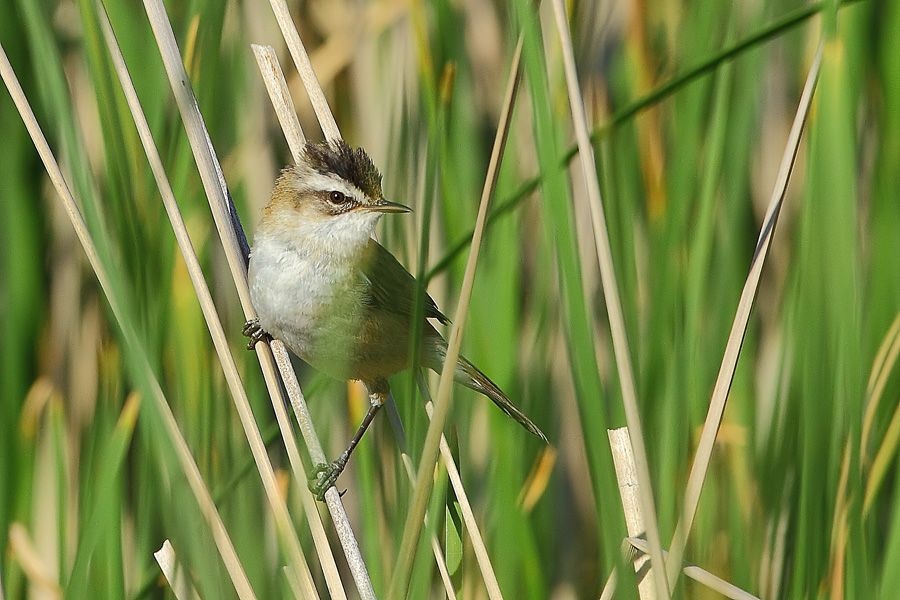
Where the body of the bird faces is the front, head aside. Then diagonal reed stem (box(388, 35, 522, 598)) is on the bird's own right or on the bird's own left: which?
on the bird's own left

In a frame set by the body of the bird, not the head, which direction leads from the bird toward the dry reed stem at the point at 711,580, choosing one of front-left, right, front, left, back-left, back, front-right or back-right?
left

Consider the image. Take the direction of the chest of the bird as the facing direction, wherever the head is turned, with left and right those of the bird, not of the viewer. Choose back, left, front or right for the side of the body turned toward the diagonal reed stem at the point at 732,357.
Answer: left

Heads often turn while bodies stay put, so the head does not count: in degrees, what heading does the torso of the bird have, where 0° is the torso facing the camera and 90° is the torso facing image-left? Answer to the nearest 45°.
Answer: approximately 45°

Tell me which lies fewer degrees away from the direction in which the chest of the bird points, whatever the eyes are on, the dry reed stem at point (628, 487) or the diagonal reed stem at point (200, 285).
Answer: the diagonal reed stem

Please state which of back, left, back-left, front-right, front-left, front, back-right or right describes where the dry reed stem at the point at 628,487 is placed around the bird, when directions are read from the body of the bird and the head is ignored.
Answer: left

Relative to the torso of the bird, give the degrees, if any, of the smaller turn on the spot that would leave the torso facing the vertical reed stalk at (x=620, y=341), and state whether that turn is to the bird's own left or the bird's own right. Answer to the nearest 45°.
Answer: approximately 90° to the bird's own left

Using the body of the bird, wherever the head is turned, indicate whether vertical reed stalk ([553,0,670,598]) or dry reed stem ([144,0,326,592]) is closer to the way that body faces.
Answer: the dry reed stem
